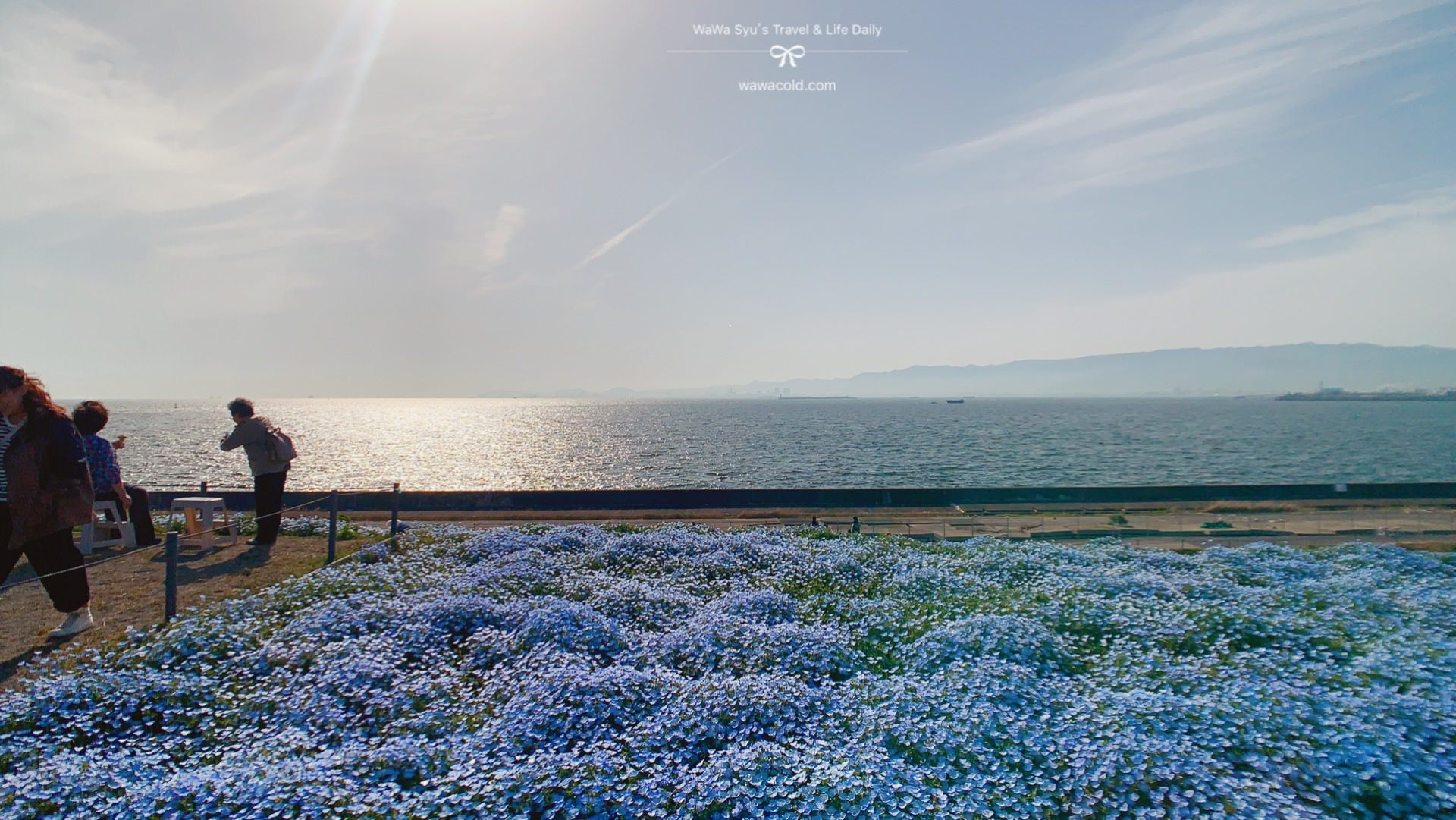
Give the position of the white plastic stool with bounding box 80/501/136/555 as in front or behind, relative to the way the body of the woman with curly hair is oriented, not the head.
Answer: behind

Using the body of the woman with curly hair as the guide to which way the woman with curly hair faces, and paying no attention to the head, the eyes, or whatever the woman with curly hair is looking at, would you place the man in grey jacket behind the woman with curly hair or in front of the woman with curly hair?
behind

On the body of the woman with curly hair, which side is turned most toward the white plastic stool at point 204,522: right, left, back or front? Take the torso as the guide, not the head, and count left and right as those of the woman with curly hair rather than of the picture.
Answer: back

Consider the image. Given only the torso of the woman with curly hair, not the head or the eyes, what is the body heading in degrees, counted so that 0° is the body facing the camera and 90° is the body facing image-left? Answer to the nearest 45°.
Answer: approximately 45°

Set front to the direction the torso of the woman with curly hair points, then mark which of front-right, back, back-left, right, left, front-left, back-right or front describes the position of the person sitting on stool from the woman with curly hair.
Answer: back-right
